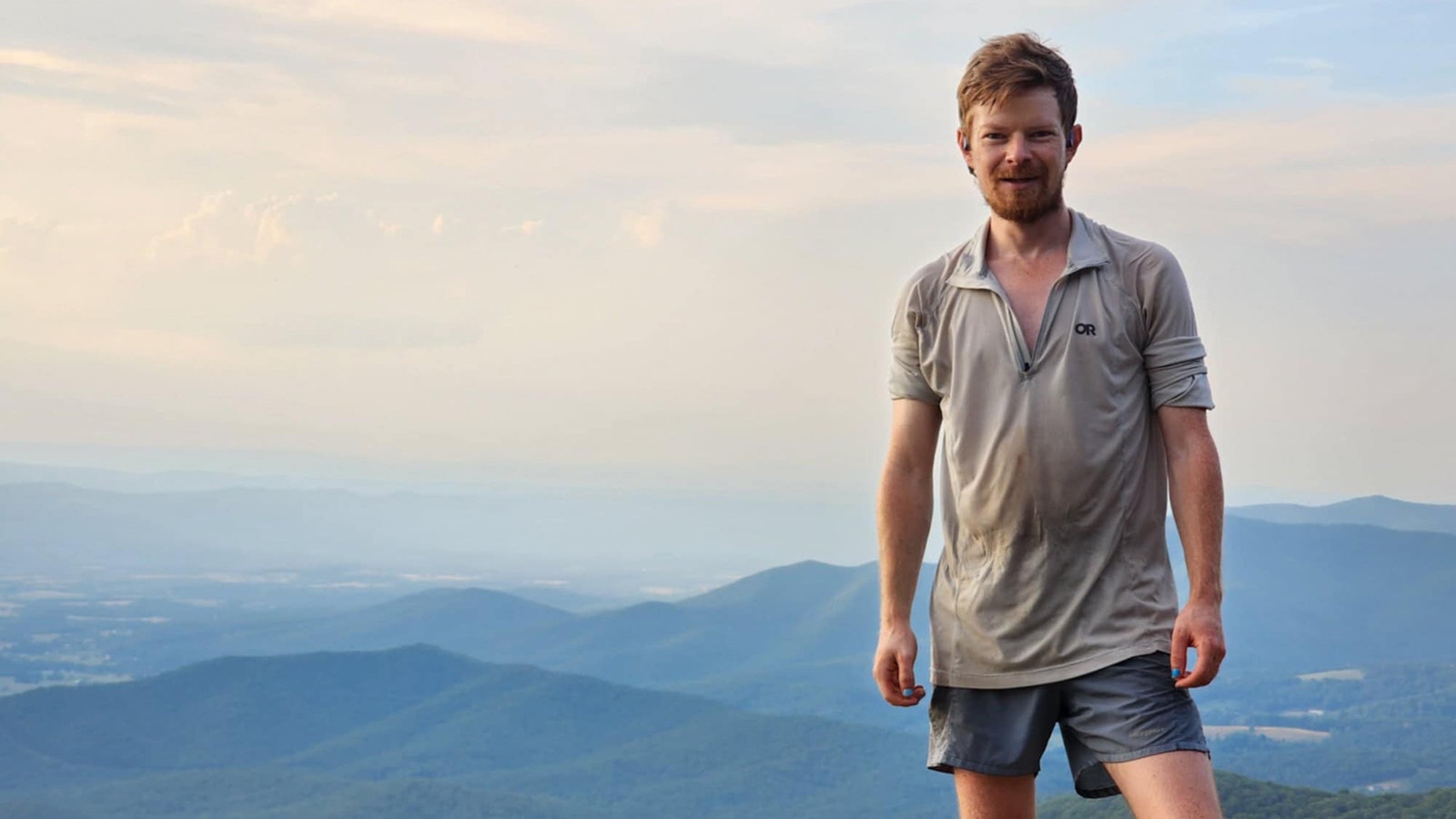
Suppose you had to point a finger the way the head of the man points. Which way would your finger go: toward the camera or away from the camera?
toward the camera

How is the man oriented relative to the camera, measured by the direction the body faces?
toward the camera
